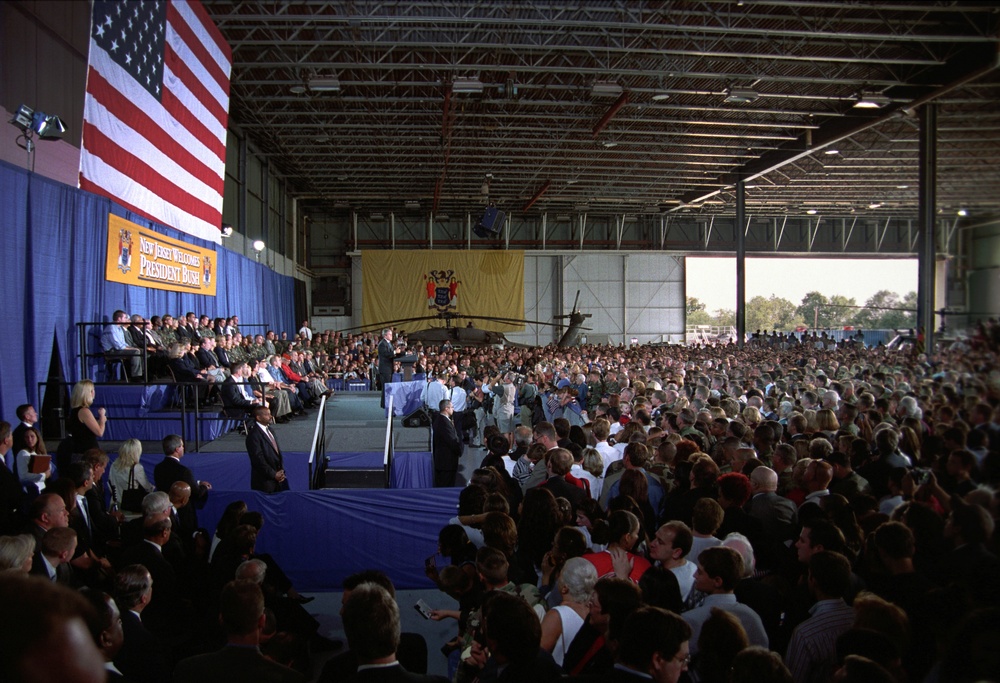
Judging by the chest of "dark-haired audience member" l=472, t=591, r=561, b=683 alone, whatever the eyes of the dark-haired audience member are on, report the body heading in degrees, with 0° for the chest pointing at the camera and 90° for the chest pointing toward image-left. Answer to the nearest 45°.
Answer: approximately 135°

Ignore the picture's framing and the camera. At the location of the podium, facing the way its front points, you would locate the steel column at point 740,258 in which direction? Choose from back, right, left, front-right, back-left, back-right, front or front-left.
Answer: front-left

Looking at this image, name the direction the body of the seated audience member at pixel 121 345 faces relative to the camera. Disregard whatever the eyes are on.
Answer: to the viewer's right

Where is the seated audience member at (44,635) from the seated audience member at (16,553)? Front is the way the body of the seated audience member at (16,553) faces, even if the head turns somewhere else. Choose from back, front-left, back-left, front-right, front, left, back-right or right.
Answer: back-right

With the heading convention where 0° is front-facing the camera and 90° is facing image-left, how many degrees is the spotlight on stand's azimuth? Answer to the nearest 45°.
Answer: approximately 270°

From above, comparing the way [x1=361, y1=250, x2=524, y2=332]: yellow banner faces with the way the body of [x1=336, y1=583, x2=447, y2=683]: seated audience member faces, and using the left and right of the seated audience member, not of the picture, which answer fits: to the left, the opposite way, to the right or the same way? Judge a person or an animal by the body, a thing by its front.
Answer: the opposite way

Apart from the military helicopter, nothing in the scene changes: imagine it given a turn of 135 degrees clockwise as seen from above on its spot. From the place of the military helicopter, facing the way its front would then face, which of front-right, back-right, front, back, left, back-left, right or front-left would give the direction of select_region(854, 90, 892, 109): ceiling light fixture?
right

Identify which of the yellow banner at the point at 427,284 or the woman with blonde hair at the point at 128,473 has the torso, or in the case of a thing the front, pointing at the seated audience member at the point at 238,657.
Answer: the yellow banner

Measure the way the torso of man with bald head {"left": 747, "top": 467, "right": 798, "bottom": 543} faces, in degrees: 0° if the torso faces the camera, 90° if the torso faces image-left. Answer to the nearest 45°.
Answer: approximately 135°

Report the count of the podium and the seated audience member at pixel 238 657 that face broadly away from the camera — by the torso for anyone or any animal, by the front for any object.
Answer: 1

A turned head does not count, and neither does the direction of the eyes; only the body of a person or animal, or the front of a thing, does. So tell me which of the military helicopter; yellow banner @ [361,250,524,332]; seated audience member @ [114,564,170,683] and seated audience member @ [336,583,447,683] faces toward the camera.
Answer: the yellow banner

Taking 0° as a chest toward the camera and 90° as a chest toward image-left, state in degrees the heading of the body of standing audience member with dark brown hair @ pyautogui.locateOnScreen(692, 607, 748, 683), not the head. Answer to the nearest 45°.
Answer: approximately 135°

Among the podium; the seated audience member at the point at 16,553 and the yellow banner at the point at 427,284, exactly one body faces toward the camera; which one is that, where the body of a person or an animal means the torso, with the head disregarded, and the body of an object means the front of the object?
the yellow banner

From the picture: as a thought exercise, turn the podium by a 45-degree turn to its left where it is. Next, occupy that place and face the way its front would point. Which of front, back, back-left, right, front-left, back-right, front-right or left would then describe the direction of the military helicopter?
front-left

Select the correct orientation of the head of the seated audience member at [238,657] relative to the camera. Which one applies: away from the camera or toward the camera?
away from the camera

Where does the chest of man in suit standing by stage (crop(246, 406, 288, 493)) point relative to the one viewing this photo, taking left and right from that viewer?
facing the viewer and to the right of the viewer

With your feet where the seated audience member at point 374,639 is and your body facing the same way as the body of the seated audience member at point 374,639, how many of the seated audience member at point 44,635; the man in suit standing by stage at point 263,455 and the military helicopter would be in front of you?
2
